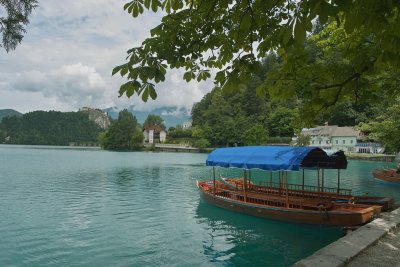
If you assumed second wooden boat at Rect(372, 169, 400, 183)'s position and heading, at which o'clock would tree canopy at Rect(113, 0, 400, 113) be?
The tree canopy is roughly at 9 o'clock from the second wooden boat.

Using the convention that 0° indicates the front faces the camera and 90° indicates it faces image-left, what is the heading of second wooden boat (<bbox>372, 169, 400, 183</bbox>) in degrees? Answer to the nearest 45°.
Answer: approximately 90°

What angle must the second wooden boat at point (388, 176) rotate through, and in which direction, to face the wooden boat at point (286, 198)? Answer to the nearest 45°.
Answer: approximately 90° to its left
